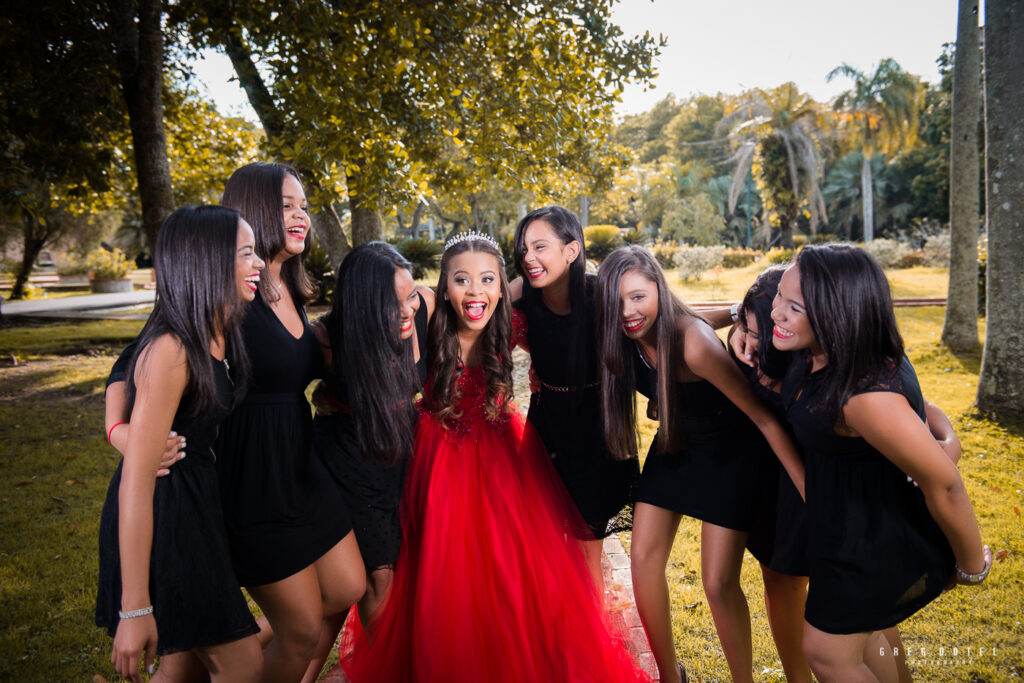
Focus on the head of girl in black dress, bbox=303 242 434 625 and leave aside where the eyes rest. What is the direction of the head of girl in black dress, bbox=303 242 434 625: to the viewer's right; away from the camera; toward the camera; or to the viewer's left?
to the viewer's right

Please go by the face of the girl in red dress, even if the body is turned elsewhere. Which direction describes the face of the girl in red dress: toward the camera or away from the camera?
toward the camera

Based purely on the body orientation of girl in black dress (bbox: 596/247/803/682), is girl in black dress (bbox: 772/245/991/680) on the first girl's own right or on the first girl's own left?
on the first girl's own left

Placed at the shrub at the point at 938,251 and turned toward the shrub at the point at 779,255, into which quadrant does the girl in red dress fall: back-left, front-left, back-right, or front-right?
front-left

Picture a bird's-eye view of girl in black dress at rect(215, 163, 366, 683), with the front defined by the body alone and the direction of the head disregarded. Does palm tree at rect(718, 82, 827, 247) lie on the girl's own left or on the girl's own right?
on the girl's own left

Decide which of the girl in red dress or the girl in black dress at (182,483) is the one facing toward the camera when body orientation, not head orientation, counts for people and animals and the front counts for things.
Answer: the girl in red dress

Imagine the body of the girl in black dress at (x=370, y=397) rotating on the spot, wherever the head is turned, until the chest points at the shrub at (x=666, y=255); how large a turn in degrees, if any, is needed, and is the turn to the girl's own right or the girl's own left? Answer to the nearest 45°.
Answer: approximately 90° to the girl's own left

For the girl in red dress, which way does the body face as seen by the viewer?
toward the camera

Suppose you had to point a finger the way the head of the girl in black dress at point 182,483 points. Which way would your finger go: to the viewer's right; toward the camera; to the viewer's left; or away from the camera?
to the viewer's right

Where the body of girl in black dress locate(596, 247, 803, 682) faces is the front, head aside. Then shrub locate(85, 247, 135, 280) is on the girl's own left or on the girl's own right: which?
on the girl's own right

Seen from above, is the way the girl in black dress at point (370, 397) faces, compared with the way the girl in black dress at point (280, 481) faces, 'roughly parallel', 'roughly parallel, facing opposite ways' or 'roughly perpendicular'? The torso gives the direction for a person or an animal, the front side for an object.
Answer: roughly parallel

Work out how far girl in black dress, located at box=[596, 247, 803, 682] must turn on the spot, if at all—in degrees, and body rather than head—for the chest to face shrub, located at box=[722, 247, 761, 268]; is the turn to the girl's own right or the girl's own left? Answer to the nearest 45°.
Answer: approximately 135° to the girl's own right

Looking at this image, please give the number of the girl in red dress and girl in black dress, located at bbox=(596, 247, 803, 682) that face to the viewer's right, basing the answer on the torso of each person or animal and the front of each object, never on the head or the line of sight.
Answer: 0

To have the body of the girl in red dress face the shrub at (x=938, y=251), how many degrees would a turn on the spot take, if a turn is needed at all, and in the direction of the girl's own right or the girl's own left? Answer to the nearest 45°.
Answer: approximately 135° to the girl's own left

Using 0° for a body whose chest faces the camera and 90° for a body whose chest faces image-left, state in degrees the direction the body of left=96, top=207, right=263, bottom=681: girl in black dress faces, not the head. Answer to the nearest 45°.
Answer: approximately 270°
